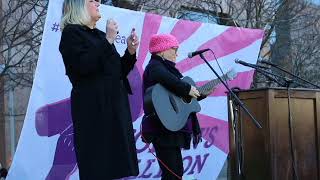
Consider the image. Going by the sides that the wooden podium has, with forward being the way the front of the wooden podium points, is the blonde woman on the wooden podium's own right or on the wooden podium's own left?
on the wooden podium's own right

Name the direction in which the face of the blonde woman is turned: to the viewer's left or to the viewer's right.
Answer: to the viewer's right

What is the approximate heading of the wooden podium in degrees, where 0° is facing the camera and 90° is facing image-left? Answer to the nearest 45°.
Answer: approximately 315°

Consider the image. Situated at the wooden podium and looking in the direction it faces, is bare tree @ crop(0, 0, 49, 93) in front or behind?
behind

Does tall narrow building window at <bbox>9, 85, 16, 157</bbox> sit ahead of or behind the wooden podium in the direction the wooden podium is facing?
behind
